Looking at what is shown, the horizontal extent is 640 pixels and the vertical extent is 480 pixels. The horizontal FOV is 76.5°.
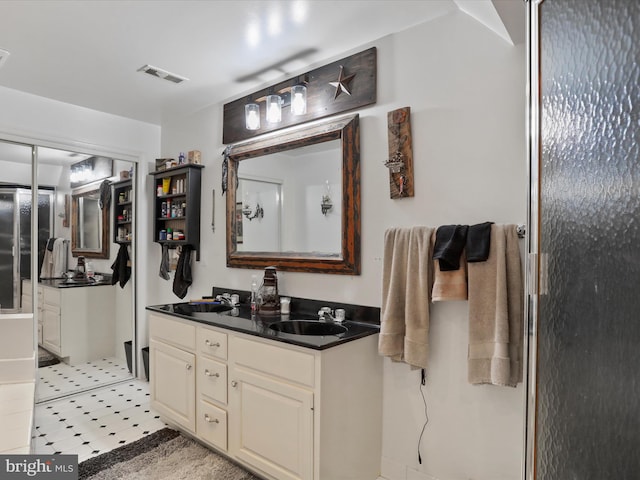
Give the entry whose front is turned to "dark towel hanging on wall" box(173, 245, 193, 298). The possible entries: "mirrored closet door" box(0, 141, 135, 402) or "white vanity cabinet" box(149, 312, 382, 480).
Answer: the mirrored closet door

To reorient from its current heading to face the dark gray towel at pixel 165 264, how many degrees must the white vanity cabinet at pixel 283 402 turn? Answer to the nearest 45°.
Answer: approximately 90° to its right

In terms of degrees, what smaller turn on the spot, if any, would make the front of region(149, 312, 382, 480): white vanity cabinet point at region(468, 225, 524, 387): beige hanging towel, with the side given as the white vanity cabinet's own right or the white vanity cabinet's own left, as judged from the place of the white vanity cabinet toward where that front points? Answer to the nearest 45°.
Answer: approximately 90° to the white vanity cabinet's own left

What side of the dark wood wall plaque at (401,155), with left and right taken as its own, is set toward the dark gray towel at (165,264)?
right

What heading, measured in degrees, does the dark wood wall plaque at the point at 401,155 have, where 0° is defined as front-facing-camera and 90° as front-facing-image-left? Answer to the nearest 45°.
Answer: approximately 45°

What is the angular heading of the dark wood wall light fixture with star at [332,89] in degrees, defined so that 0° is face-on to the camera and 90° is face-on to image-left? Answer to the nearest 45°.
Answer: approximately 45°

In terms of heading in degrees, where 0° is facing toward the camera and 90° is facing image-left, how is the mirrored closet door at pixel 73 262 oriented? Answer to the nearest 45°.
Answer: approximately 315°

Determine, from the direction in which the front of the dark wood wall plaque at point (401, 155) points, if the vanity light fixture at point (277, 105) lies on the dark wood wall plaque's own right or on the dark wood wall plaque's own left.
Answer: on the dark wood wall plaque's own right

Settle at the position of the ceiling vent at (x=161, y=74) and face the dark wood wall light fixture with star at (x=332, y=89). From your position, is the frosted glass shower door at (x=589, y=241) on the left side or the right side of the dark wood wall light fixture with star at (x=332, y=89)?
right

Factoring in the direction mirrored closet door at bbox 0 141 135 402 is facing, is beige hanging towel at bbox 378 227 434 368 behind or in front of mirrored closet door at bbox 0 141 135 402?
in front

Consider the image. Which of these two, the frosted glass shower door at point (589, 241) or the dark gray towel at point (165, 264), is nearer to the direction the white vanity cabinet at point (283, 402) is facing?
the frosted glass shower door

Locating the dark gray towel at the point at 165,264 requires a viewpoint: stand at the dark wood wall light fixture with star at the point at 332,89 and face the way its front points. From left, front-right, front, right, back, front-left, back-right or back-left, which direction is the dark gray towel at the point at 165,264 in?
right
